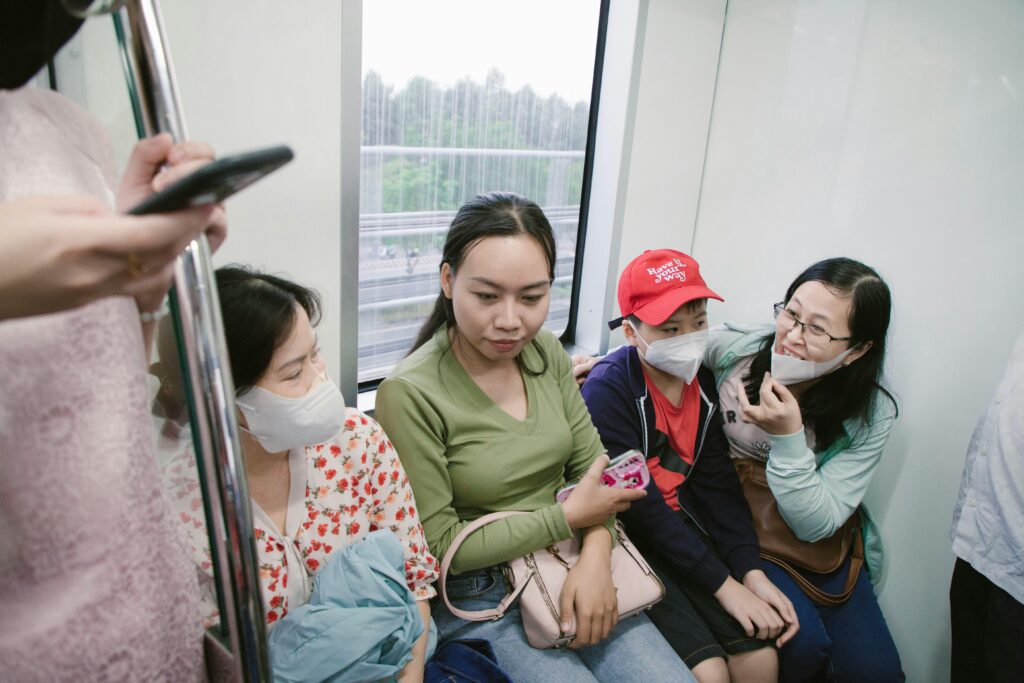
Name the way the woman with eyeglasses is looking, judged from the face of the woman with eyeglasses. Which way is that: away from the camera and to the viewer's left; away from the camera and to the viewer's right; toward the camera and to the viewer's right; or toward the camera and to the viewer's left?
toward the camera and to the viewer's left

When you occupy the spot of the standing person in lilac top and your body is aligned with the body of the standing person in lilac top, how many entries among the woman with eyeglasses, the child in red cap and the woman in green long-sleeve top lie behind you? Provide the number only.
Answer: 0

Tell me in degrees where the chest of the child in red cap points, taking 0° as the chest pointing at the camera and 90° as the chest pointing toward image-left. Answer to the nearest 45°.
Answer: approximately 315°

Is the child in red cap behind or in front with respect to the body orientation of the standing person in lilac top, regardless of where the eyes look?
in front

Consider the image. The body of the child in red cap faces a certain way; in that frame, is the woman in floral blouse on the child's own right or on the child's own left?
on the child's own right

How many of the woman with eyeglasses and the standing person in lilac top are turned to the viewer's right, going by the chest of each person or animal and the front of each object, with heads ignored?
1

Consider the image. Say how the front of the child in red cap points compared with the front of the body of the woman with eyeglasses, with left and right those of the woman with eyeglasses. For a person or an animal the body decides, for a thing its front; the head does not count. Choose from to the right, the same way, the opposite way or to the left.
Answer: to the left

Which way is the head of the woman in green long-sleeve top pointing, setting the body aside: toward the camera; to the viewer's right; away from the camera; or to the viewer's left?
toward the camera

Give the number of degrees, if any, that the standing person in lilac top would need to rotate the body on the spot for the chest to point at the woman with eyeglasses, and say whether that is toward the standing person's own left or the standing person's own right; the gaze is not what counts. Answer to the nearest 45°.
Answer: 0° — they already face them

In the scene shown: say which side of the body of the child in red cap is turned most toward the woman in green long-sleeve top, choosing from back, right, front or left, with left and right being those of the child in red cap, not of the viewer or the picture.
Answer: right

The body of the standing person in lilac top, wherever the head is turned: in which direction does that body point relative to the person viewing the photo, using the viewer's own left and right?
facing to the right of the viewer

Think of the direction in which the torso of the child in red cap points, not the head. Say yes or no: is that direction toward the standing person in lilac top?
no

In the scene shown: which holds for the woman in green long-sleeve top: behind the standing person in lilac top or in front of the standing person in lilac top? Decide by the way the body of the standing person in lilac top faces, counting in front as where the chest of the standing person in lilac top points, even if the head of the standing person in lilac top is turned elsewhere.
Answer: in front

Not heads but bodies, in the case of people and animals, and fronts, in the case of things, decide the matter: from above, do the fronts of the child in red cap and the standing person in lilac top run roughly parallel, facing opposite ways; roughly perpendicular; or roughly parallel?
roughly perpendicular

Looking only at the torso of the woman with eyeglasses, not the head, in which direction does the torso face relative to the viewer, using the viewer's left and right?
facing the viewer and to the left of the viewer

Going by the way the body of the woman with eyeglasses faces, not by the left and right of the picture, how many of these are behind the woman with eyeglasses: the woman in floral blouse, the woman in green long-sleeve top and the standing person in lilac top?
0
